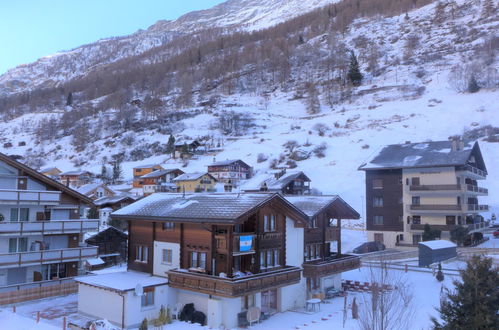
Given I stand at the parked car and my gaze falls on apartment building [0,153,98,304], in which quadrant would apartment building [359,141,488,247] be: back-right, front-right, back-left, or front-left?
back-left

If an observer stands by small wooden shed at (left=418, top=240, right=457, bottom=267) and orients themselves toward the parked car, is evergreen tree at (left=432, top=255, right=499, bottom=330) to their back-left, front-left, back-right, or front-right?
back-left

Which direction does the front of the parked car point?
to the viewer's left

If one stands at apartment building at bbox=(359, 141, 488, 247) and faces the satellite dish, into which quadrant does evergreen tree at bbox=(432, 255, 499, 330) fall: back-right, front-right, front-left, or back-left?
front-left

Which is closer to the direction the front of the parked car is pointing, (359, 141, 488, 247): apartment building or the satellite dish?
the satellite dish

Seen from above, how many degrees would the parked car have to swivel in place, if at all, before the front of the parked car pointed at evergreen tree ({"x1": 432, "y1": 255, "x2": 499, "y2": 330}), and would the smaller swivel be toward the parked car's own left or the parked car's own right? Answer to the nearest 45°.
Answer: approximately 90° to the parked car's own left
